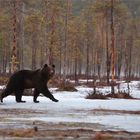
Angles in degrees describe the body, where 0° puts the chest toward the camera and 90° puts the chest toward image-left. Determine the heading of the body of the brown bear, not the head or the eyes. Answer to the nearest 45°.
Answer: approximately 270°
